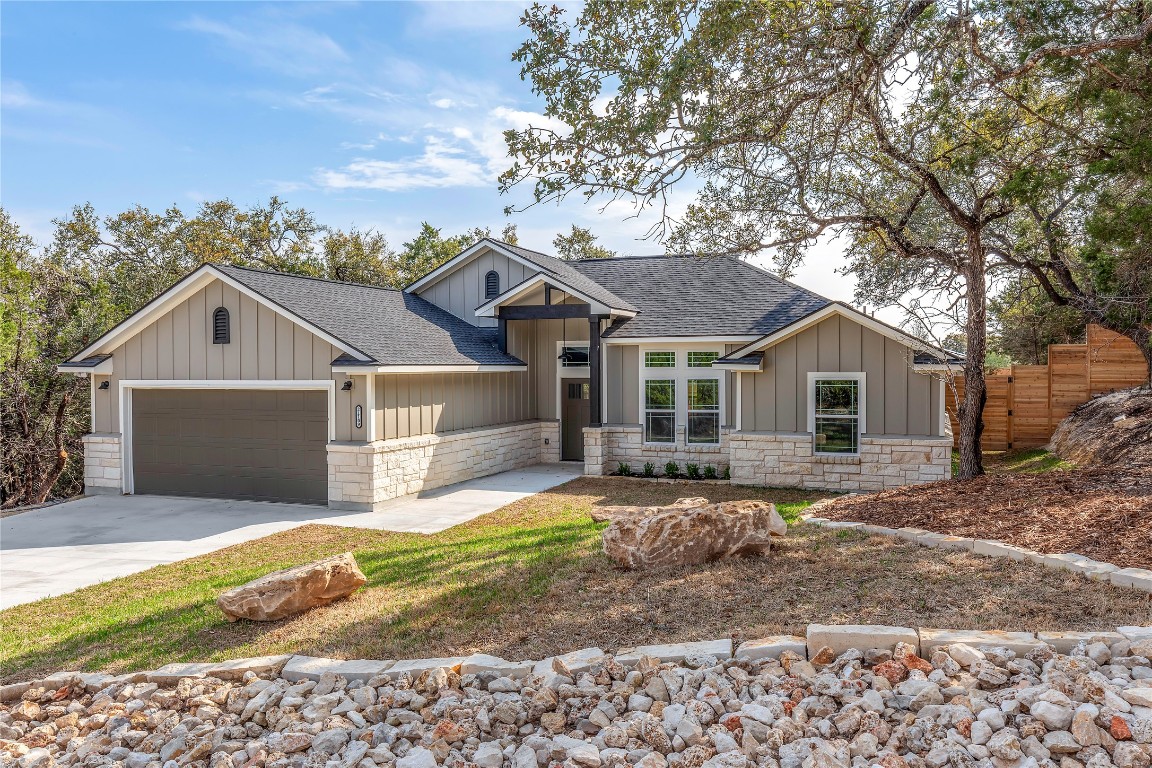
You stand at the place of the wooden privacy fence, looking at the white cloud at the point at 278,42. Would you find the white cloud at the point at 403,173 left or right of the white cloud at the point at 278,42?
right

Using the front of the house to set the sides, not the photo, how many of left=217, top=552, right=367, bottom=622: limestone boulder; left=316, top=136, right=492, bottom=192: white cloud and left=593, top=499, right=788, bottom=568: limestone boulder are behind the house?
1

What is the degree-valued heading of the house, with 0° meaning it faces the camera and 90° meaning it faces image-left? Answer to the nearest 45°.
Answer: approximately 0°

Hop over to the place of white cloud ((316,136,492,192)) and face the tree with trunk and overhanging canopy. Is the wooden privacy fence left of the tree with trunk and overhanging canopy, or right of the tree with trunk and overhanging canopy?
left

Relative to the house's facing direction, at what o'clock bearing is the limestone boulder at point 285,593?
The limestone boulder is roughly at 12 o'clock from the house.

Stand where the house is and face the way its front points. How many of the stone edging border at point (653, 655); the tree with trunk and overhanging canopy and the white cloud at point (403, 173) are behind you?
1

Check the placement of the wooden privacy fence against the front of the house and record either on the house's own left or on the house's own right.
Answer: on the house's own left
